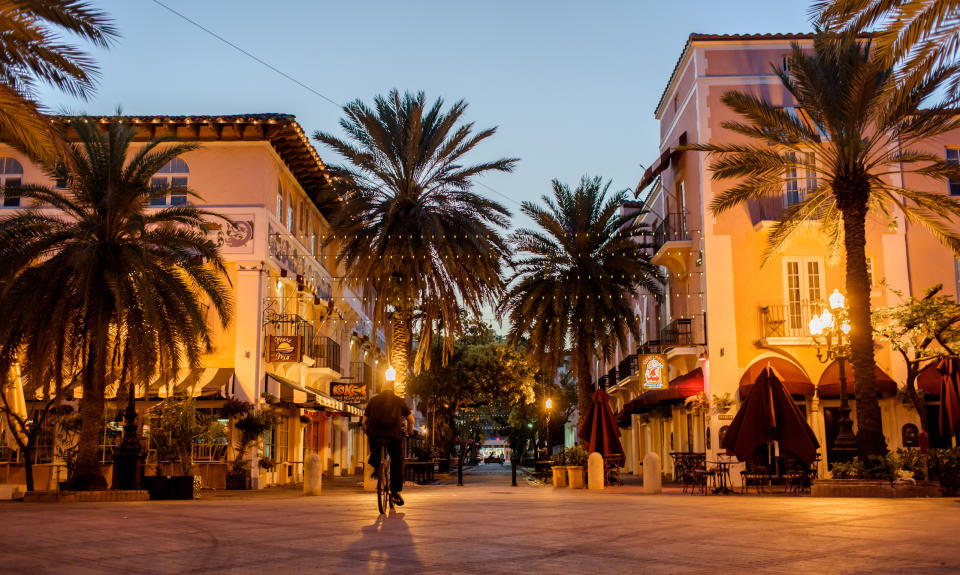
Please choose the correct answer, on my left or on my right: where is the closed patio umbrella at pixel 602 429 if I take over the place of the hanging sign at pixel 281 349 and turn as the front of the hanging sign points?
on my left

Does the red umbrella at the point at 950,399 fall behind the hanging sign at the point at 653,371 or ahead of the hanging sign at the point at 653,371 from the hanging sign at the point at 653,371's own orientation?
ahead

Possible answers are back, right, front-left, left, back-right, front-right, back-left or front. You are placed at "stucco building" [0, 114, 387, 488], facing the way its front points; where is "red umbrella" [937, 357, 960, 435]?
front

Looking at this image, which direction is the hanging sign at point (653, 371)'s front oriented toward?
toward the camera

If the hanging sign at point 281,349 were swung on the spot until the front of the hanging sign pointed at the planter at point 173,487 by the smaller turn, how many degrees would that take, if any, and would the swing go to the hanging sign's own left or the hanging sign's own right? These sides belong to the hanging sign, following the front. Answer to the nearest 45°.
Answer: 0° — it already faces it

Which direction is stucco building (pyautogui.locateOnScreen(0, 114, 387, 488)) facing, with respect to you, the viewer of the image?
facing the viewer and to the right of the viewer

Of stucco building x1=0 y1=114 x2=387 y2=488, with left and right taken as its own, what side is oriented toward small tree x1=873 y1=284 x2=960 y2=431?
front

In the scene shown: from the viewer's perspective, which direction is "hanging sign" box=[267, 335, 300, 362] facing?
toward the camera

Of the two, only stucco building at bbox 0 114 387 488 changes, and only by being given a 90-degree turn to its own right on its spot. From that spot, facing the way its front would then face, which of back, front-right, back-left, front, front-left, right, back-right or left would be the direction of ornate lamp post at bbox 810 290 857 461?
left

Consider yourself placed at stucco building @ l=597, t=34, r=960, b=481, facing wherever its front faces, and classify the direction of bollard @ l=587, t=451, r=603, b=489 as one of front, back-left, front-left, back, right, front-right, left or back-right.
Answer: front-right

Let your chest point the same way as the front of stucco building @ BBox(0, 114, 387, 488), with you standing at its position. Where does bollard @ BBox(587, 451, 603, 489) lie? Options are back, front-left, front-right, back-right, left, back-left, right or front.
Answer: front
